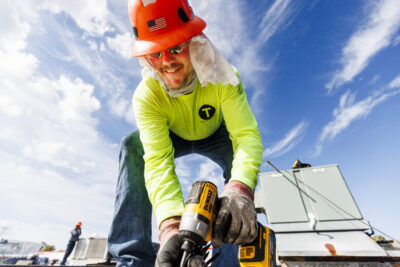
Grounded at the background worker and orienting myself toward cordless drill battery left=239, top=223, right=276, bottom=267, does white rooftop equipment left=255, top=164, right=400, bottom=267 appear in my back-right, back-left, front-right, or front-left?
front-left

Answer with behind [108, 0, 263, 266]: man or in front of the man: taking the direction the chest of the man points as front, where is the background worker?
behind

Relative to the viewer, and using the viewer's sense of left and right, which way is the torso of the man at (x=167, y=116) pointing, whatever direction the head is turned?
facing the viewer

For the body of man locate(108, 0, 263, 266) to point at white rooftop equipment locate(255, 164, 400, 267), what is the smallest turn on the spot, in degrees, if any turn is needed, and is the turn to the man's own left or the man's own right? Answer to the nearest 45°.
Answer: approximately 135° to the man's own left
